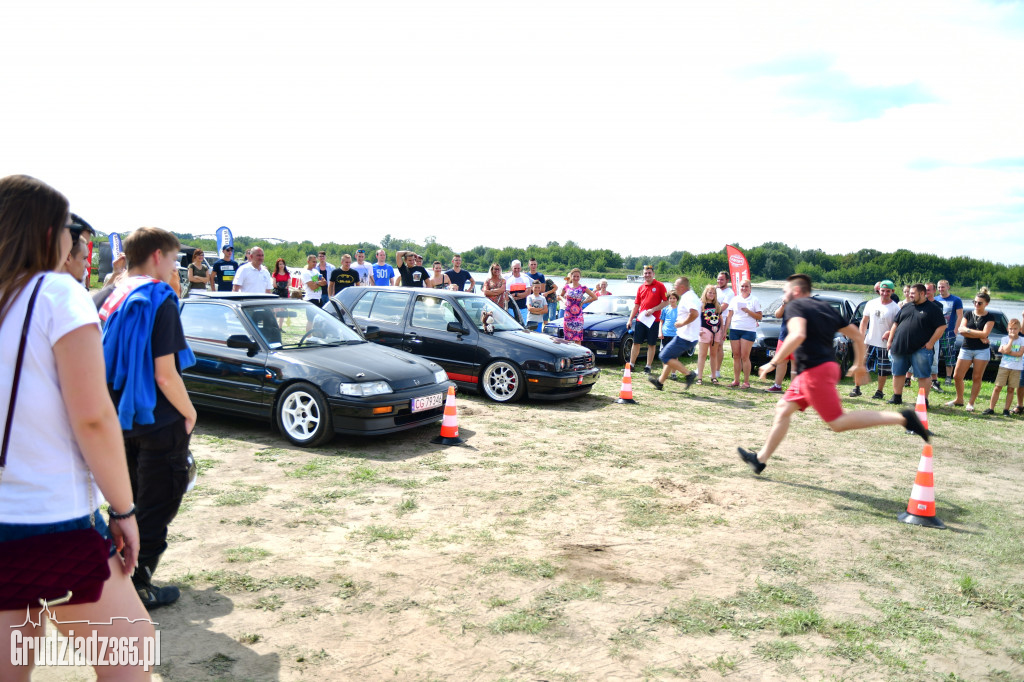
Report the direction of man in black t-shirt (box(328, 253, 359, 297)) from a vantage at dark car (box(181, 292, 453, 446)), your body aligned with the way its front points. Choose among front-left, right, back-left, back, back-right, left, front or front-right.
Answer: back-left

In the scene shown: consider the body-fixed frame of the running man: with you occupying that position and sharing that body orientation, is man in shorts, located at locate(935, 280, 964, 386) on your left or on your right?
on your right

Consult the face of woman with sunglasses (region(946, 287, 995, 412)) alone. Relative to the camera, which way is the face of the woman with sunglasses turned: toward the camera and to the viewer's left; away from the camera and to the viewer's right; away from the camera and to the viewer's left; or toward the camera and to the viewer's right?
toward the camera and to the viewer's left

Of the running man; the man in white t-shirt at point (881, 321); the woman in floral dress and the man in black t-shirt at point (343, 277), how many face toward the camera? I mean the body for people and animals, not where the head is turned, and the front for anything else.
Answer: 3

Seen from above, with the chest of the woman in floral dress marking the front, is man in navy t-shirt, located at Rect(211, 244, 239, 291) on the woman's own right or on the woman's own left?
on the woman's own right

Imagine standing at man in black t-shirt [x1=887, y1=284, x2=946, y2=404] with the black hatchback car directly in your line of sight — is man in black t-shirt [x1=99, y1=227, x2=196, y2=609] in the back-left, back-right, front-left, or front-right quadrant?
front-left

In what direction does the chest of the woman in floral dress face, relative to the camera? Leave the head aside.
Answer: toward the camera

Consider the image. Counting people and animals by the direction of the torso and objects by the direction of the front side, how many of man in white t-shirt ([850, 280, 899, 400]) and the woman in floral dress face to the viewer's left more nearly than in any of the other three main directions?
0

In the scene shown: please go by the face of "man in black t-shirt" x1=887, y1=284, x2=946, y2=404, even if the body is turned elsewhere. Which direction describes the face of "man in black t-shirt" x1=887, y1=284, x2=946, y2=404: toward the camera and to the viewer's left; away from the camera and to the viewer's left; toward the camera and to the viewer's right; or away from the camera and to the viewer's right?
toward the camera and to the viewer's left

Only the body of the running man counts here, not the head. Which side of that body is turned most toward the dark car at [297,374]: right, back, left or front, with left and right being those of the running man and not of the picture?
front

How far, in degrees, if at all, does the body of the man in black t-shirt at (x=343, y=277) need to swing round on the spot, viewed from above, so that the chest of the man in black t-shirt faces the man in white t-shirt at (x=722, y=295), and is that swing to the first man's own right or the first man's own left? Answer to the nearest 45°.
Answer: approximately 45° to the first man's own left

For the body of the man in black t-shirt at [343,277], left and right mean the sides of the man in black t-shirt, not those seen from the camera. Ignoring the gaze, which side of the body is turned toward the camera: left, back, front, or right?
front

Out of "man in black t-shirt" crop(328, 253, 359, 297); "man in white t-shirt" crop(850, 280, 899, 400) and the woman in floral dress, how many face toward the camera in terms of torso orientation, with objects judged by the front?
3

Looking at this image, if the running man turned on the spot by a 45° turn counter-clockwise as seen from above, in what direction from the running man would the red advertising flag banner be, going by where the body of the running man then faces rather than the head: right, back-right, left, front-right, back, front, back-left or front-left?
back-right

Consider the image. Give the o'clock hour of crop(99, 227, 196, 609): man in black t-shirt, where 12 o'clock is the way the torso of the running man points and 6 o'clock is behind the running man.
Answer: The man in black t-shirt is roughly at 10 o'clock from the running man.

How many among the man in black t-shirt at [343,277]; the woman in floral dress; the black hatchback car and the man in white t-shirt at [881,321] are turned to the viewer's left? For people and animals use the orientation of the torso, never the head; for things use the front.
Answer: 0

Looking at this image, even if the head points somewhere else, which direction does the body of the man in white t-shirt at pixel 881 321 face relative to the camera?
toward the camera
